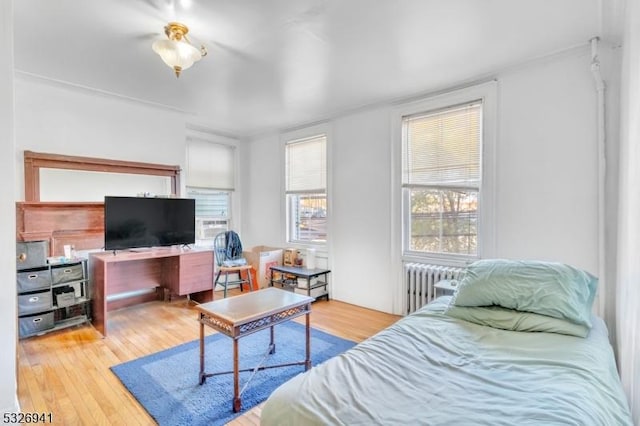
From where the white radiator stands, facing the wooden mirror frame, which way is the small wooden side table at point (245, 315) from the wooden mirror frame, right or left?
left

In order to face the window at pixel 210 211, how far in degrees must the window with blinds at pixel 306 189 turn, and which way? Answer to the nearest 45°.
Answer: approximately 45° to its right

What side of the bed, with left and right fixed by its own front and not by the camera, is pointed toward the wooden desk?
right

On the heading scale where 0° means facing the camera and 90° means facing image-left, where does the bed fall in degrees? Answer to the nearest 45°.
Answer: approximately 45°

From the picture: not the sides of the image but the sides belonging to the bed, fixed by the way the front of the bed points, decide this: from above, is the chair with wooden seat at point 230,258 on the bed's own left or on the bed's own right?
on the bed's own right

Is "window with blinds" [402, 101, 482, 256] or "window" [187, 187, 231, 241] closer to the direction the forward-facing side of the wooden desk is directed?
the window with blinds

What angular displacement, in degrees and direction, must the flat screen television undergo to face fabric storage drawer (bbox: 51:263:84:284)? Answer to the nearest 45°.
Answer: approximately 135° to its right

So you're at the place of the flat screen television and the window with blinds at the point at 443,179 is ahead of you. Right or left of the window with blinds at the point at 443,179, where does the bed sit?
right
